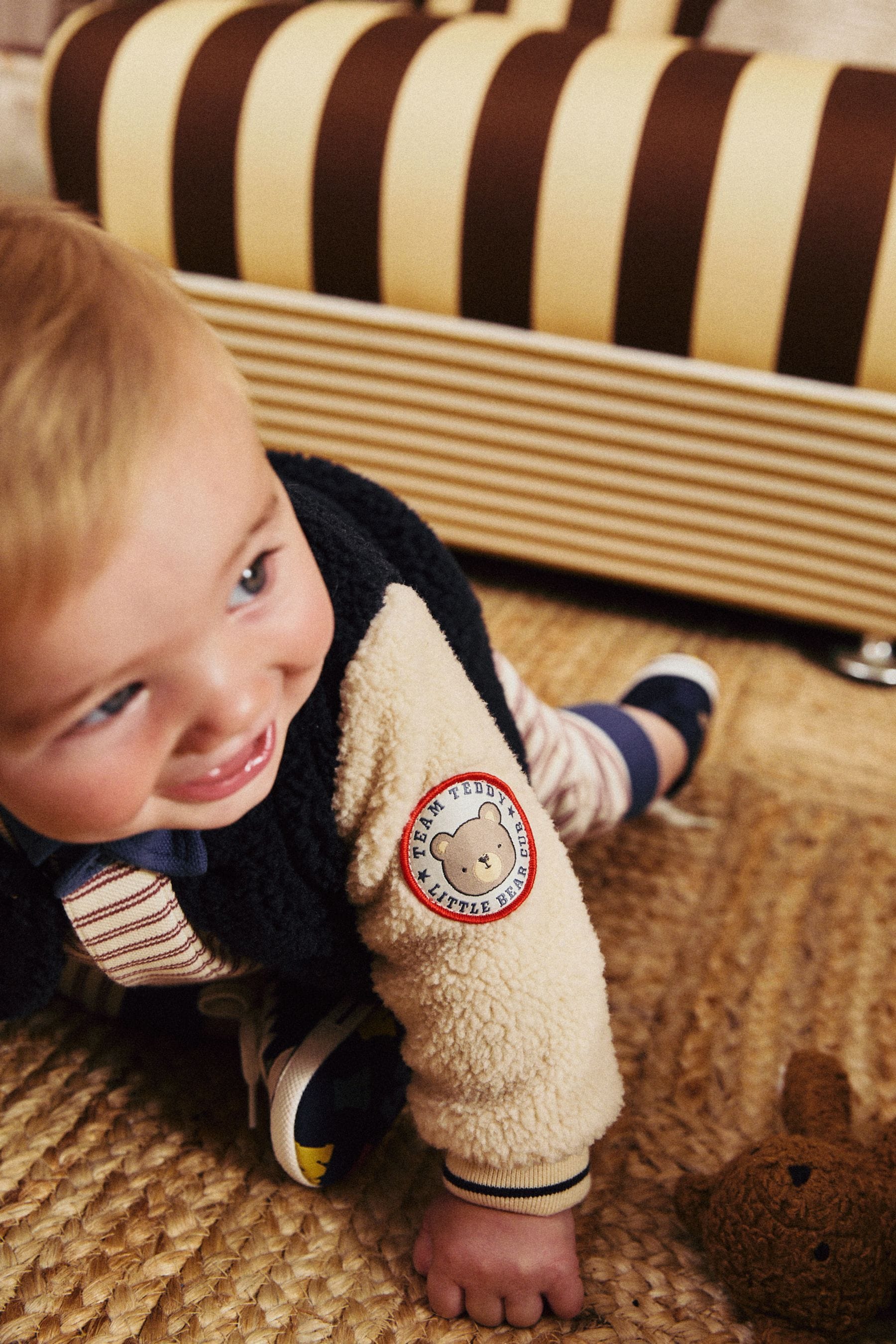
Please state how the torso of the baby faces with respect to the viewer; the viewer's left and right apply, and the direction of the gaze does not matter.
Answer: facing the viewer and to the left of the viewer
